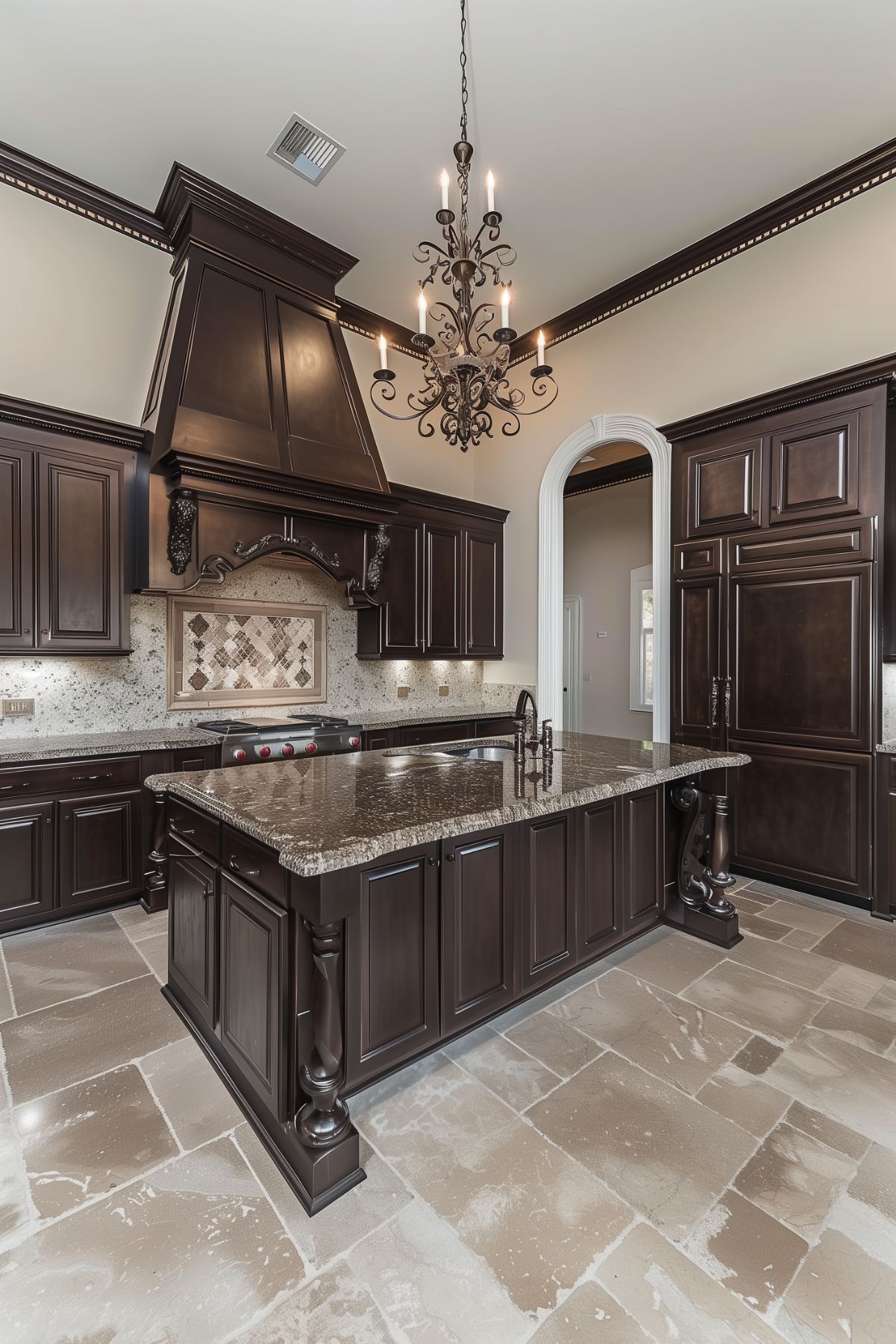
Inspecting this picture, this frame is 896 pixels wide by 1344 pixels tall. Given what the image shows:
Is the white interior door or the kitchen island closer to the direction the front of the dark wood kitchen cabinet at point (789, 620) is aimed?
the kitchen island

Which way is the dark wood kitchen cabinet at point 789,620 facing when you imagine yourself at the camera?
facing the viewer and to the left of the viewer

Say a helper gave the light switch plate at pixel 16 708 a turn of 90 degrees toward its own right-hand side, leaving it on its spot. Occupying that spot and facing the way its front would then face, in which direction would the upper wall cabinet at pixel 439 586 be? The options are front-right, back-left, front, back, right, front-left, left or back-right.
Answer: back

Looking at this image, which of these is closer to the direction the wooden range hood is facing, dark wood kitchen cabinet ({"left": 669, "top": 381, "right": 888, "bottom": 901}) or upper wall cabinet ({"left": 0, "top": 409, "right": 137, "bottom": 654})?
the dark wood kitchen cabinet

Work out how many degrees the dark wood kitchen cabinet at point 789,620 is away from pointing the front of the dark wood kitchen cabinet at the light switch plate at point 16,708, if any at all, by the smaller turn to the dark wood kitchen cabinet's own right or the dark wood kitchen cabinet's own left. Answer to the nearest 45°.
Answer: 0° — it already faces it

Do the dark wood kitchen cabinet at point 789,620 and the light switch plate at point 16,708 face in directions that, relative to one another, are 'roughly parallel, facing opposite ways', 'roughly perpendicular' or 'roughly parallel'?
roughly perpendicular

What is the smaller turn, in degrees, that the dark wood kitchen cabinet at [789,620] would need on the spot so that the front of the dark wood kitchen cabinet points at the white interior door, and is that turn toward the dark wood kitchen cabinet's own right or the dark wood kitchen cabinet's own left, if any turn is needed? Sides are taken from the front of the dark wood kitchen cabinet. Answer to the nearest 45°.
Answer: approximately 90° to the dark wood kitchen cabinet's own right

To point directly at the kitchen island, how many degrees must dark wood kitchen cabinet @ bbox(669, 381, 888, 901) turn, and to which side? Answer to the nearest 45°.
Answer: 0° — it already faces it

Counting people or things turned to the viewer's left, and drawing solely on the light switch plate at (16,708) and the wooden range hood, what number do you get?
0

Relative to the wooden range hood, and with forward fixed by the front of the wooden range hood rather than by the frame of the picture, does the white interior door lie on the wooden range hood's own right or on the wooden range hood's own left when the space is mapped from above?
on the wooden range hood's own left

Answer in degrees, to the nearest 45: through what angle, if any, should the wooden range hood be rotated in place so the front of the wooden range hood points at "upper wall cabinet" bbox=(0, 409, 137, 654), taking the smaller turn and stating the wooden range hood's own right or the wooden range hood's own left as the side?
approximately 135° to the wooden range hood's own right

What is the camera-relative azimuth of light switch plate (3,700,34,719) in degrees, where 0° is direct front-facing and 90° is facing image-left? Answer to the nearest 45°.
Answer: approximately 0°

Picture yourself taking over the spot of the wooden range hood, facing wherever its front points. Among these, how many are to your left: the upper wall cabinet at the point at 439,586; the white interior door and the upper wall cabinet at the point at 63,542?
2
